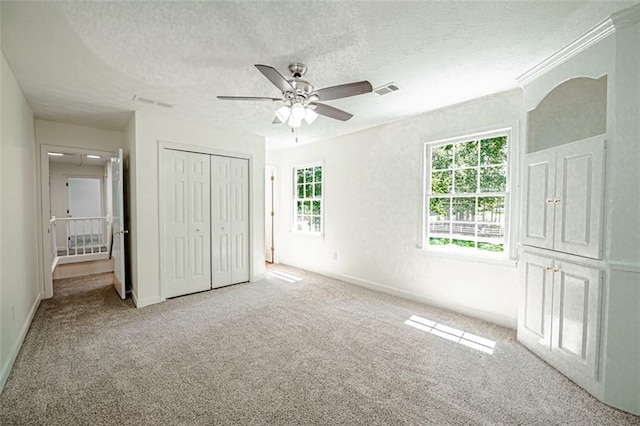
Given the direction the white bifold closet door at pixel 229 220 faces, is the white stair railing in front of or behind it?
behind

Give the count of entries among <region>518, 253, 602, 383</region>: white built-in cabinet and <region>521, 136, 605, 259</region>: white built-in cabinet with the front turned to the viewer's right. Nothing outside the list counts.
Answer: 0

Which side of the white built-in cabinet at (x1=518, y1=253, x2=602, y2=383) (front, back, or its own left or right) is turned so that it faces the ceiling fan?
front

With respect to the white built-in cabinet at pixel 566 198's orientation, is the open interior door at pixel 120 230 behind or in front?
in front

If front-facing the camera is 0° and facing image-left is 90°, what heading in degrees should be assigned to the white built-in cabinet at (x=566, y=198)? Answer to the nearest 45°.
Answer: approximately 45°

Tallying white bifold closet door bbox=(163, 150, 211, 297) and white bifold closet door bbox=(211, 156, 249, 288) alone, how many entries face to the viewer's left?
0

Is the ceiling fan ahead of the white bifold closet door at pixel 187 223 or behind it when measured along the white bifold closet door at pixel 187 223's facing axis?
ahead

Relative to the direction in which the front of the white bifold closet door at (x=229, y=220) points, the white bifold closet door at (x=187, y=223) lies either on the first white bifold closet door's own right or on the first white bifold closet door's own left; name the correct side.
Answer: on the first white bifold closet door's own right

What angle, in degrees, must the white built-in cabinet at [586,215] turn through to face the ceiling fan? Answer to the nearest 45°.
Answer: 0° — it already faces it

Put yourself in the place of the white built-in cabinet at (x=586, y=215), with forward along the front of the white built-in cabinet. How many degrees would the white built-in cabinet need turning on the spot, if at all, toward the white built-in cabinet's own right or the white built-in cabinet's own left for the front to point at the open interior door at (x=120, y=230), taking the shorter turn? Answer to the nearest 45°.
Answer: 0° — it already faces it
